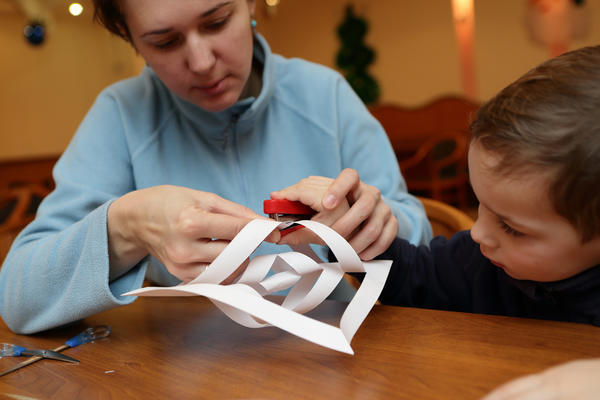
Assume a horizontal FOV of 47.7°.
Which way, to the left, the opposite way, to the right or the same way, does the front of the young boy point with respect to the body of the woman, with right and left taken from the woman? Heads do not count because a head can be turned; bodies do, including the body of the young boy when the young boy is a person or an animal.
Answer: to the right

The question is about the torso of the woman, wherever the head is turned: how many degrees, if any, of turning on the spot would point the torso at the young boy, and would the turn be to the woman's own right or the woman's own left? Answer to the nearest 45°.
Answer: approximately 45° to the woman's own left

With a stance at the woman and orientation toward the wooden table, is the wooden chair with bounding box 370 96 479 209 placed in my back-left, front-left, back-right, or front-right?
back-left

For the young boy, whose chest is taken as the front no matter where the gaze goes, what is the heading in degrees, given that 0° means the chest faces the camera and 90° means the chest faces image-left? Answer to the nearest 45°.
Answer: approximately 45°
